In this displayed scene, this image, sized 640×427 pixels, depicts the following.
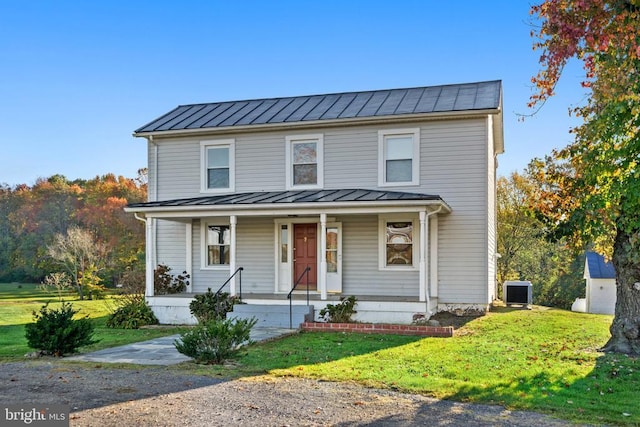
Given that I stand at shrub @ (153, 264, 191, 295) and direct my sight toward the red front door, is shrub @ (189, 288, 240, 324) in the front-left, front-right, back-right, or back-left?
front-right

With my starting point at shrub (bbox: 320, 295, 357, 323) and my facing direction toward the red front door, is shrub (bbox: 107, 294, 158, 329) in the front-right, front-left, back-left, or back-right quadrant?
front-left

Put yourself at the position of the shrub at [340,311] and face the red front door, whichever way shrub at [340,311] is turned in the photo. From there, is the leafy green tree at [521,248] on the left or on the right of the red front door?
right

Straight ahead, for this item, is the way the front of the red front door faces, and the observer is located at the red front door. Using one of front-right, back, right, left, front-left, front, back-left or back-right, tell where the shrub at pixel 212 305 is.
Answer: front-right

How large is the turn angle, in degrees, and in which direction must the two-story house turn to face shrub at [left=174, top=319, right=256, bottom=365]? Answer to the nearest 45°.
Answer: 0° — it already faces it

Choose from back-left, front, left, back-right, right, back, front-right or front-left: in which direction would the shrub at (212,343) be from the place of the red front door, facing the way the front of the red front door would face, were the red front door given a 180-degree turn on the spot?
back

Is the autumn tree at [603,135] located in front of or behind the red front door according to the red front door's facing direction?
in front

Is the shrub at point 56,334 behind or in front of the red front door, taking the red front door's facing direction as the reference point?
in front

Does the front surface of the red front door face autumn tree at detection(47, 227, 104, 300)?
no

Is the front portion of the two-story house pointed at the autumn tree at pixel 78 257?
no

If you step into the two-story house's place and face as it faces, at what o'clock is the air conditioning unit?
The air conditioning unit is roughly at 8 o'clock from the two-story house.

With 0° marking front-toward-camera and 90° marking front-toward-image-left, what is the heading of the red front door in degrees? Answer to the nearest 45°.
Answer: approximately 0°

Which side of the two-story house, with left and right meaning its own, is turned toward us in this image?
front
